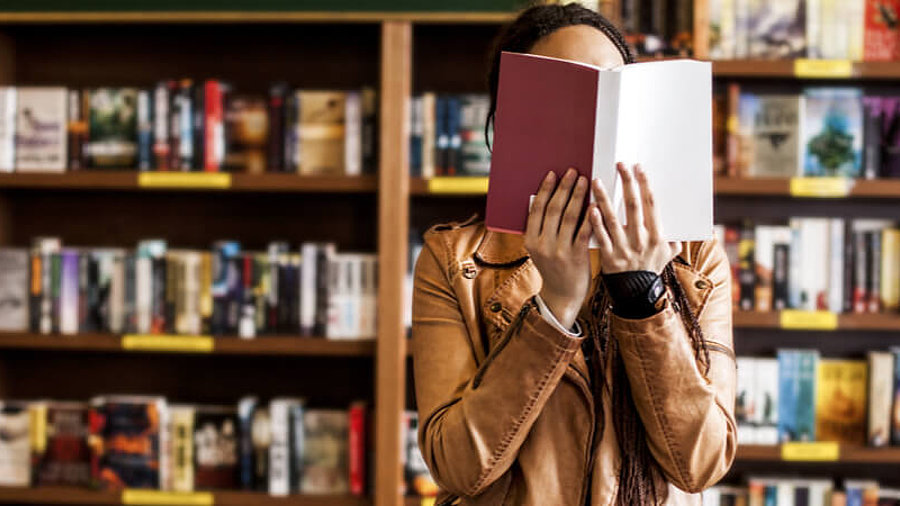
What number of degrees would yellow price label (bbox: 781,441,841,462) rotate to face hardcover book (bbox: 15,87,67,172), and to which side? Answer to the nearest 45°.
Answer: approximately 90° to its right

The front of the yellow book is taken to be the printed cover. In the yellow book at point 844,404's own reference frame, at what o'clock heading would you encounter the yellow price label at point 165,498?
The yellow price label is roughly at 2 o'clock from the yellow book.

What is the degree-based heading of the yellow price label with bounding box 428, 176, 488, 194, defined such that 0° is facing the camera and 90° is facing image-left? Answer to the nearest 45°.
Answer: approximately 0°

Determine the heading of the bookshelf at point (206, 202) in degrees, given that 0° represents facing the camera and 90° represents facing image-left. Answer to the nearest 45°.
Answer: approximately 0°

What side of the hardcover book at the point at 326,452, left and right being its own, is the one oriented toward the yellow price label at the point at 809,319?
left
